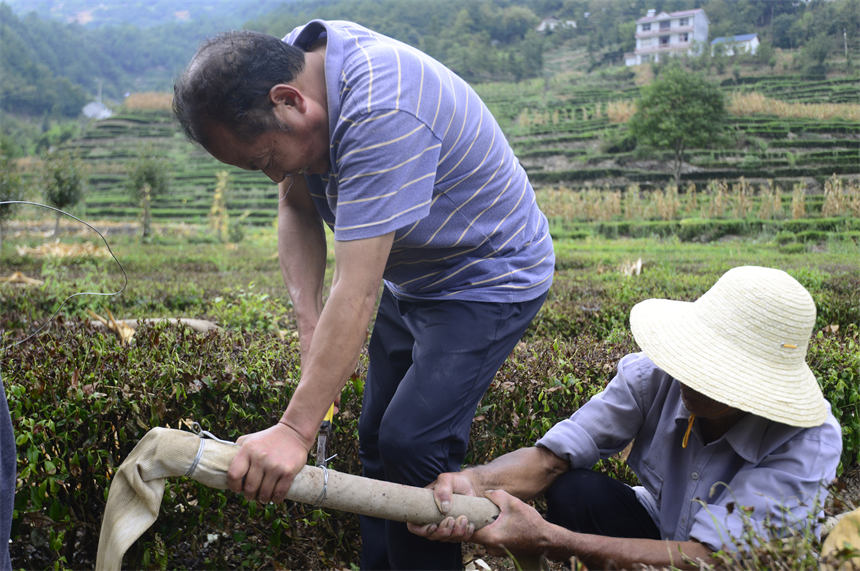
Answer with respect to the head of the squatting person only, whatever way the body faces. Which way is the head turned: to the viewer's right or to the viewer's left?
to the viewer's left

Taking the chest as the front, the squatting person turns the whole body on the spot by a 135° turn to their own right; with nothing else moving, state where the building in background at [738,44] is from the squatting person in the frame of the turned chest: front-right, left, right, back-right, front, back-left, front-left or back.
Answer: front

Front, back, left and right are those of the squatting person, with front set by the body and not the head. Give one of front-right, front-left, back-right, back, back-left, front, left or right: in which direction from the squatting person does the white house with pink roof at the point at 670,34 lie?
back-right

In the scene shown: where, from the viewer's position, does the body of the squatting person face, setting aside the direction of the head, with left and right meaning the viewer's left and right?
facing the viewer and to the left of the viewer
